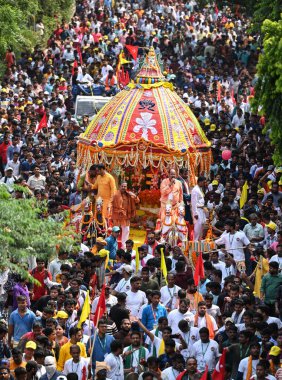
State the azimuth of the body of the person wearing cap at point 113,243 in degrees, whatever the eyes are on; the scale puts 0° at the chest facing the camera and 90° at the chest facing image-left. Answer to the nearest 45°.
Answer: approximately 315°

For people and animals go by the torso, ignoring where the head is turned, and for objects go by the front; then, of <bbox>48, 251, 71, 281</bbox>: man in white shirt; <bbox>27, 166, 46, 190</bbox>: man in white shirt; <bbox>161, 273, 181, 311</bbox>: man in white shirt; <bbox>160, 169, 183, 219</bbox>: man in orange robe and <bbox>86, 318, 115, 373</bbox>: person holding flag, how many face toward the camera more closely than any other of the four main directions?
4

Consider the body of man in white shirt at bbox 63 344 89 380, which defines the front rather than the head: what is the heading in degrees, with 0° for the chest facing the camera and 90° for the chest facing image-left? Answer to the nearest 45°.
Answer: approximately 0°
